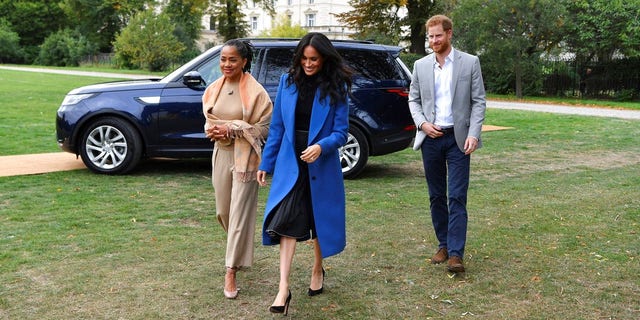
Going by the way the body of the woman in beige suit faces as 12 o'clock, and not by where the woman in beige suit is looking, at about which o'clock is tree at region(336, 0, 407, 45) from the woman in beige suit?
The tree is roughly at 5 o'clock from the woman in beige suit.

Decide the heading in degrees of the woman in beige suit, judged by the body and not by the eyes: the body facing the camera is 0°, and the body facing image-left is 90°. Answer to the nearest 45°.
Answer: approximately 45°

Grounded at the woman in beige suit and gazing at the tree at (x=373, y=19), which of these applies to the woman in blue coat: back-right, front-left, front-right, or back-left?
back-right

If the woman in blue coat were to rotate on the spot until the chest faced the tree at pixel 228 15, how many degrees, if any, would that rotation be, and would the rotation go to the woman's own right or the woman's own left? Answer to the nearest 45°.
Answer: approximately 135° to the woman's own right

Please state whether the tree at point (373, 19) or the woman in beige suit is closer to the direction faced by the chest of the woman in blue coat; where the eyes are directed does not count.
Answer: the woman in beige suit

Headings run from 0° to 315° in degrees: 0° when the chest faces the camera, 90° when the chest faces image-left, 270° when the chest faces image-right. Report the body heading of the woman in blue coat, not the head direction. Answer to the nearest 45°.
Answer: approximately 45°

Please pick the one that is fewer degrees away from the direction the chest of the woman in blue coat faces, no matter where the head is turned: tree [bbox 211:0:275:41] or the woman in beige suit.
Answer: the woman in beige suit

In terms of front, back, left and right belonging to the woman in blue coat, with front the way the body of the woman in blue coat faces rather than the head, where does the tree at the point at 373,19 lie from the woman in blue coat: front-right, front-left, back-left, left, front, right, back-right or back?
back-right

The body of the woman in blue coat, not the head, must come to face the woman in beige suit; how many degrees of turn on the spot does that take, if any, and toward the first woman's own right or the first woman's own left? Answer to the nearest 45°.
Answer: approximately 90° to the first woman's own right

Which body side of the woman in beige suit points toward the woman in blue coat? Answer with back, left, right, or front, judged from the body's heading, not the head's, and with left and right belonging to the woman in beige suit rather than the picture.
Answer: left
